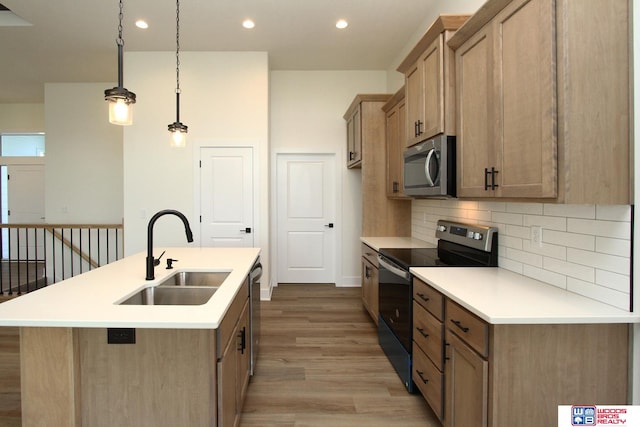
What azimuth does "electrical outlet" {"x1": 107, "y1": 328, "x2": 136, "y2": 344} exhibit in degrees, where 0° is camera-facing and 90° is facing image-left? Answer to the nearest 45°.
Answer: approximately 0°

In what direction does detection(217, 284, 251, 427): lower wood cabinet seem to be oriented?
to the viewer's right

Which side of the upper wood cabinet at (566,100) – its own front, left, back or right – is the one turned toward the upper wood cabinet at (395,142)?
right

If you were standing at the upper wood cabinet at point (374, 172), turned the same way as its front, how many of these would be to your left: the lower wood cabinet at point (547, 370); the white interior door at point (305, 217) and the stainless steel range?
2

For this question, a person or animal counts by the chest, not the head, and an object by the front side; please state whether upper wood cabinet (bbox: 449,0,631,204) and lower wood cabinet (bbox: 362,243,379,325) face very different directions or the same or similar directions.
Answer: same or similar directions

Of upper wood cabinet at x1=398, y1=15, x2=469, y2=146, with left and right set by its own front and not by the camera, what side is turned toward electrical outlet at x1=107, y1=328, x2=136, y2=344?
front

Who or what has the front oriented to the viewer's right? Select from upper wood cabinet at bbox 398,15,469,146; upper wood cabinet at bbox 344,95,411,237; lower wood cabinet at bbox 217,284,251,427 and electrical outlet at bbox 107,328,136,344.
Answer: the lower wood cabinet

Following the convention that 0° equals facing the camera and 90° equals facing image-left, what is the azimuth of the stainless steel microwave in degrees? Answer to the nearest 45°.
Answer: approximately 45°

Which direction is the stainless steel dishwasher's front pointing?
to the viewer's right

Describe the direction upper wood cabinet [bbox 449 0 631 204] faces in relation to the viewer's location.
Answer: facing the viewer and to the left of the viewer

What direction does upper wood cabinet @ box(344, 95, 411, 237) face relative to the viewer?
to the viewer's left

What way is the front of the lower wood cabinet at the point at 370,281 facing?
to the viewer's left

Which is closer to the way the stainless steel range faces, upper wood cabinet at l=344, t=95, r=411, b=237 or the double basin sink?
the double basin sink

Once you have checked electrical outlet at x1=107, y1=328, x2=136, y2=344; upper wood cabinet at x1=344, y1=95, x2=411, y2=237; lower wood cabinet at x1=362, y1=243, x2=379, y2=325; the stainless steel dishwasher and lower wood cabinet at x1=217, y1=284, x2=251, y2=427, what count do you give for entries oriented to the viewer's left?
2

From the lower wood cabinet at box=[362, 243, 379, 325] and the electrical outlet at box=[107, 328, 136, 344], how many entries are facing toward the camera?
1

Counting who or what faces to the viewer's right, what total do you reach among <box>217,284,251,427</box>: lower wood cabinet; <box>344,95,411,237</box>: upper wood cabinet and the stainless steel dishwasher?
2
